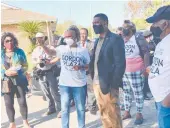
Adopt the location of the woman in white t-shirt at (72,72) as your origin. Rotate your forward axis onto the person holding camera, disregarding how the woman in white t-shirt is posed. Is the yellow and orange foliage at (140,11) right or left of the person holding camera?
right

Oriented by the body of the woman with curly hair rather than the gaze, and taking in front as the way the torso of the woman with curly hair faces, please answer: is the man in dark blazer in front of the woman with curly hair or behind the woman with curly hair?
in front

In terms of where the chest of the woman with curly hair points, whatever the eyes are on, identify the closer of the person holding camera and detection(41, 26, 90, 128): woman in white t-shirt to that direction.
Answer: the woman in white t-shirt

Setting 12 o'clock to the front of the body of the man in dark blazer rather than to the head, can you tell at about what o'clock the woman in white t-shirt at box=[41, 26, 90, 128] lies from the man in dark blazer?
The woman in white t-shirt is roughly at 3 o'clock from the man in dark blazer.

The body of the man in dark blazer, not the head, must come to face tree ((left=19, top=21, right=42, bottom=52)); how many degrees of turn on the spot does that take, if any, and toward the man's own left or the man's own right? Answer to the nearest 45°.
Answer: approximately 135° to the man's own right

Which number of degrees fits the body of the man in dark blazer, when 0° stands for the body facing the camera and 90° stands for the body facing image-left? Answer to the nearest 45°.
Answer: approximately 45°

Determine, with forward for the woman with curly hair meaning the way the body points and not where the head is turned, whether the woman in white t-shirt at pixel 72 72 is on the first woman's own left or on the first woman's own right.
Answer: on the first woman's own left

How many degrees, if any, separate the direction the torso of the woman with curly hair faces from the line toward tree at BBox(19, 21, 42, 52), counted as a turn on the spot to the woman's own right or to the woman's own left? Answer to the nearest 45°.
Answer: approximately 180°

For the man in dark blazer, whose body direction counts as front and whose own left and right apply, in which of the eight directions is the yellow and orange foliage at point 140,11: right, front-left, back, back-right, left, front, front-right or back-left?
back-right

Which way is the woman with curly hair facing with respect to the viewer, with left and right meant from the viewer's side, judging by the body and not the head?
facing the viewer
